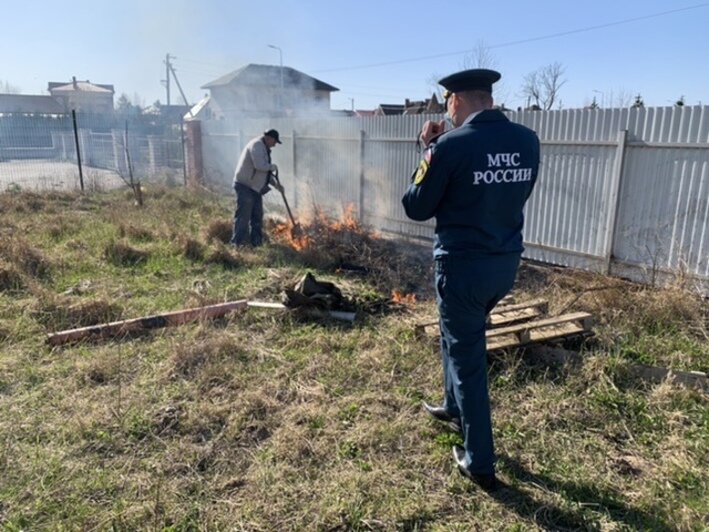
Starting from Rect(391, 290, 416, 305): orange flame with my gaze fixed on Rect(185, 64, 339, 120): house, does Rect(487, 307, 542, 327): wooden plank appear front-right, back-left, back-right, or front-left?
back-right

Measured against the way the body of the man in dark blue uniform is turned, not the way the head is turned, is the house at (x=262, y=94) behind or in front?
in front

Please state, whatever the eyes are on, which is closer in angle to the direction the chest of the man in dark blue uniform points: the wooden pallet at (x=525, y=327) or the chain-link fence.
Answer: the chain-link fence

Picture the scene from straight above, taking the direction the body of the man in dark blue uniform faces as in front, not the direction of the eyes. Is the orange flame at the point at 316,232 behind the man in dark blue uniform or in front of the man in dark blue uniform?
in front

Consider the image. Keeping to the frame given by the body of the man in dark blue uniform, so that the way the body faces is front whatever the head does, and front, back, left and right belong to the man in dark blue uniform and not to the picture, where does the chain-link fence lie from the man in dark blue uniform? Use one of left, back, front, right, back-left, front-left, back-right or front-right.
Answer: front

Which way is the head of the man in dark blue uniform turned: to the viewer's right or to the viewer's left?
to the viewer's left

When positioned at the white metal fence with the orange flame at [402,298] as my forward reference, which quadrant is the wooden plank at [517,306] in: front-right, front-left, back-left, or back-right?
front-left

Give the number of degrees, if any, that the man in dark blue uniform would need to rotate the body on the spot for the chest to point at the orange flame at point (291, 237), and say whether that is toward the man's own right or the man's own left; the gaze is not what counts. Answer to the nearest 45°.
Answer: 0° — they already face it

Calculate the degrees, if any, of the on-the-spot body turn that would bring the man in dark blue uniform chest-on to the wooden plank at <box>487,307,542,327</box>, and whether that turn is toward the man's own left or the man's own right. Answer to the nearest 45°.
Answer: approximately 45° to the man's own right

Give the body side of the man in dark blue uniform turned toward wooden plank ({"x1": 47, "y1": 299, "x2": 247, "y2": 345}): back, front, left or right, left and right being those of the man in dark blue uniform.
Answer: front

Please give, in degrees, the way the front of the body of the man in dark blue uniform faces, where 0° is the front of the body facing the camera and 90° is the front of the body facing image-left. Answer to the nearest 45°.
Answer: approximately 135°

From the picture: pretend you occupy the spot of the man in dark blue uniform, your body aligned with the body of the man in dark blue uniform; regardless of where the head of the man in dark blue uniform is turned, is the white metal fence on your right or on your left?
on your right

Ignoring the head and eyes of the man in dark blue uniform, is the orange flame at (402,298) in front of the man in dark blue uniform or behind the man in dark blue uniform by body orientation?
in front

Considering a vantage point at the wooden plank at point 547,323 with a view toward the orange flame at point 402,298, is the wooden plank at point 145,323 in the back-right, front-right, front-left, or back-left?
front-left
